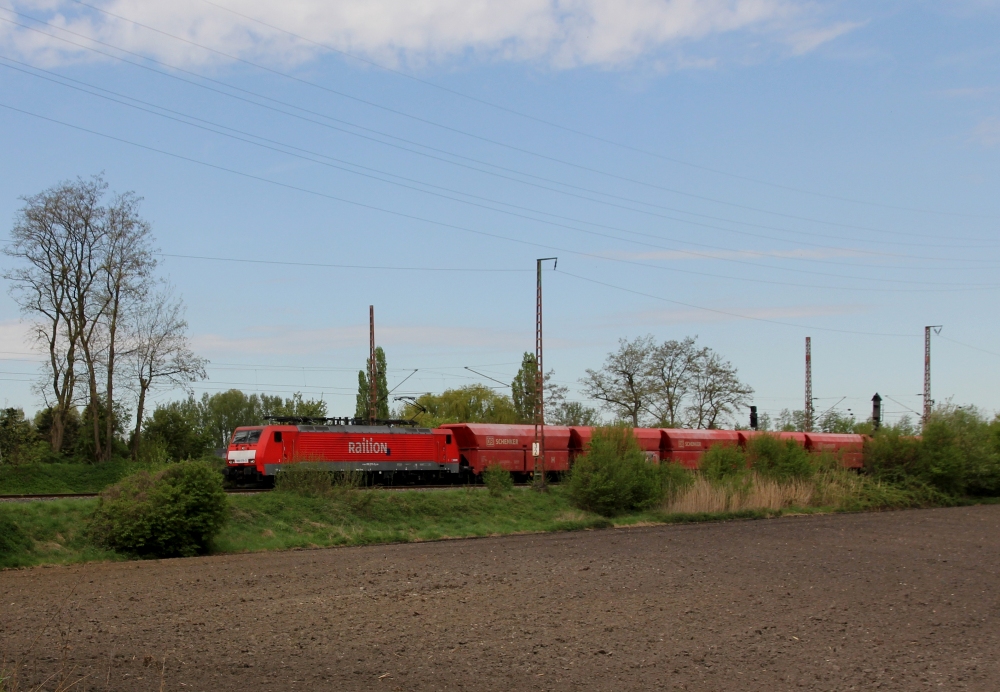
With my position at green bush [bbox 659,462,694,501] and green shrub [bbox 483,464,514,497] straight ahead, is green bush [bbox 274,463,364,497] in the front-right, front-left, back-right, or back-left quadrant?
front-left

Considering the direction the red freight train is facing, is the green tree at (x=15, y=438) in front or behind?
in front

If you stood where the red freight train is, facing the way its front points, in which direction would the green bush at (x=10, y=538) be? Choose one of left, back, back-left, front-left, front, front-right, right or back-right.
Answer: front-left

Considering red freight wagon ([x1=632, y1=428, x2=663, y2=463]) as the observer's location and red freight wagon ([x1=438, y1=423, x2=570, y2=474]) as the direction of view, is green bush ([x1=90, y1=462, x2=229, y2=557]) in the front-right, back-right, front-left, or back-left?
front-left

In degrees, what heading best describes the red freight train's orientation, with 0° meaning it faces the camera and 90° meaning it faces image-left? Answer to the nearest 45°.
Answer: approximately 45°

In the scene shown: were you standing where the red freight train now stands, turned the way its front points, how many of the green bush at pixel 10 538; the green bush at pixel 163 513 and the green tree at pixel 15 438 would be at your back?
0

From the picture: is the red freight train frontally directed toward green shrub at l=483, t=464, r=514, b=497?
no

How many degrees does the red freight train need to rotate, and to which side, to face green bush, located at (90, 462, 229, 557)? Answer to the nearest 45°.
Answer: approximately 45° to its left

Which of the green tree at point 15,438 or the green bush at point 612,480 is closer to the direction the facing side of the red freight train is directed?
the green tree

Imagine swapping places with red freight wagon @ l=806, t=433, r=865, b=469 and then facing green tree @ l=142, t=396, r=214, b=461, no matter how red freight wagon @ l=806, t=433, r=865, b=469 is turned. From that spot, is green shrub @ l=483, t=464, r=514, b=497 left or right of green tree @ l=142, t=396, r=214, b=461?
left

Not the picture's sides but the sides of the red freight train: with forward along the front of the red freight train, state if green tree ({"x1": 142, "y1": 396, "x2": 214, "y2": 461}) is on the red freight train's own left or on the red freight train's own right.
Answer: on the red freight train's own right

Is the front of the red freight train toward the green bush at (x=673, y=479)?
no
